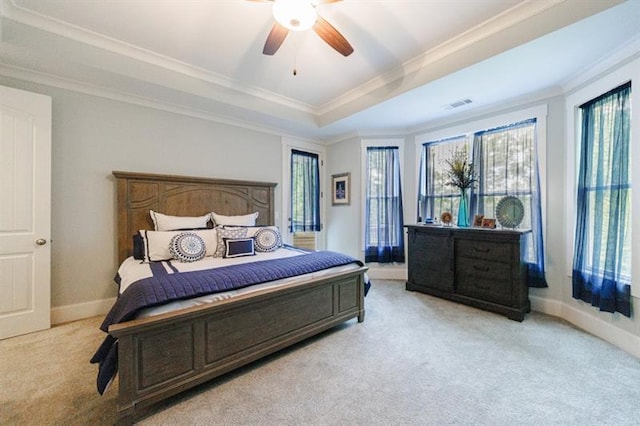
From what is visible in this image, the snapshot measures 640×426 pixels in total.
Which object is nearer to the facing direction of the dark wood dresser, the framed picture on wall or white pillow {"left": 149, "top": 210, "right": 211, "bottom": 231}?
the white pillow

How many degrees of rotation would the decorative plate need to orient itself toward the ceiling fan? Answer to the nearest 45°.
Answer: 0° — it already faces it

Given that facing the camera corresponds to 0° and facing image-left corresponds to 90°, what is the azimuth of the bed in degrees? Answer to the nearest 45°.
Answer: approximately 315°

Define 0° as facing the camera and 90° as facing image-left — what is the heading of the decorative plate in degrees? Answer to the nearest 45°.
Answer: approximately 45°

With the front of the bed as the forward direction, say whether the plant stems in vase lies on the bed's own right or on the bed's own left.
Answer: on the bed's own left

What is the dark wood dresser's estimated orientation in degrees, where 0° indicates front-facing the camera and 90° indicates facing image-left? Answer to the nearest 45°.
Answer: approximately 45°

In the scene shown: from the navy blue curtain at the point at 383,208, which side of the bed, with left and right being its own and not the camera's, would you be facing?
left
